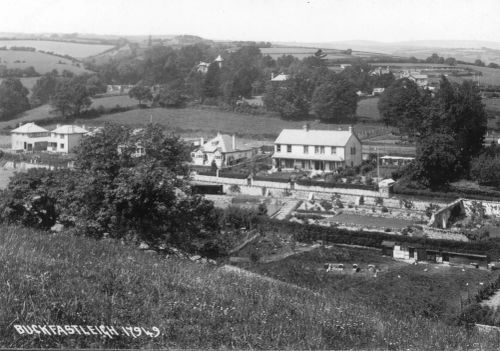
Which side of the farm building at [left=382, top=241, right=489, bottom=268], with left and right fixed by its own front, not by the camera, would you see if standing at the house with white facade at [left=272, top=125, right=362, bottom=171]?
back

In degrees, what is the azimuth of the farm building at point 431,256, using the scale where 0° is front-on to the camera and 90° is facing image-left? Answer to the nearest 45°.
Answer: approximately 0°

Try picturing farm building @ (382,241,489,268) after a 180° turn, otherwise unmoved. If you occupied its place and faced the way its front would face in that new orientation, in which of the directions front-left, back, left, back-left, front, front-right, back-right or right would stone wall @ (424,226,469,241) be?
front

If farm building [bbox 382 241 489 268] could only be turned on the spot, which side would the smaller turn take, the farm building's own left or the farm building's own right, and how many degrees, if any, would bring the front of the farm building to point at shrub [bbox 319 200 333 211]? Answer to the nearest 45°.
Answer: approximately 135° to the farm building's own right

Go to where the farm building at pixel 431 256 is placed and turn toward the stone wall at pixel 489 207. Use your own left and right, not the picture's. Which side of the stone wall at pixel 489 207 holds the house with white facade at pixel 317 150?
left

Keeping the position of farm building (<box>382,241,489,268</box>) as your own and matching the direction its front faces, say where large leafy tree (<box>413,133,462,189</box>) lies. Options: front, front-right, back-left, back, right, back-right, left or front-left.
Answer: back

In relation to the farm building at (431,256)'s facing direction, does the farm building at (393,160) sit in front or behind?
behind

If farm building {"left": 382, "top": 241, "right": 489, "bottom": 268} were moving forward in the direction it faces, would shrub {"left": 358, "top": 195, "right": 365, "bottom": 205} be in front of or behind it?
behind

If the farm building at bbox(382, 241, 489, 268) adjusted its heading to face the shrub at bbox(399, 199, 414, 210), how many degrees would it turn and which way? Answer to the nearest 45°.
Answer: approximately 180°
